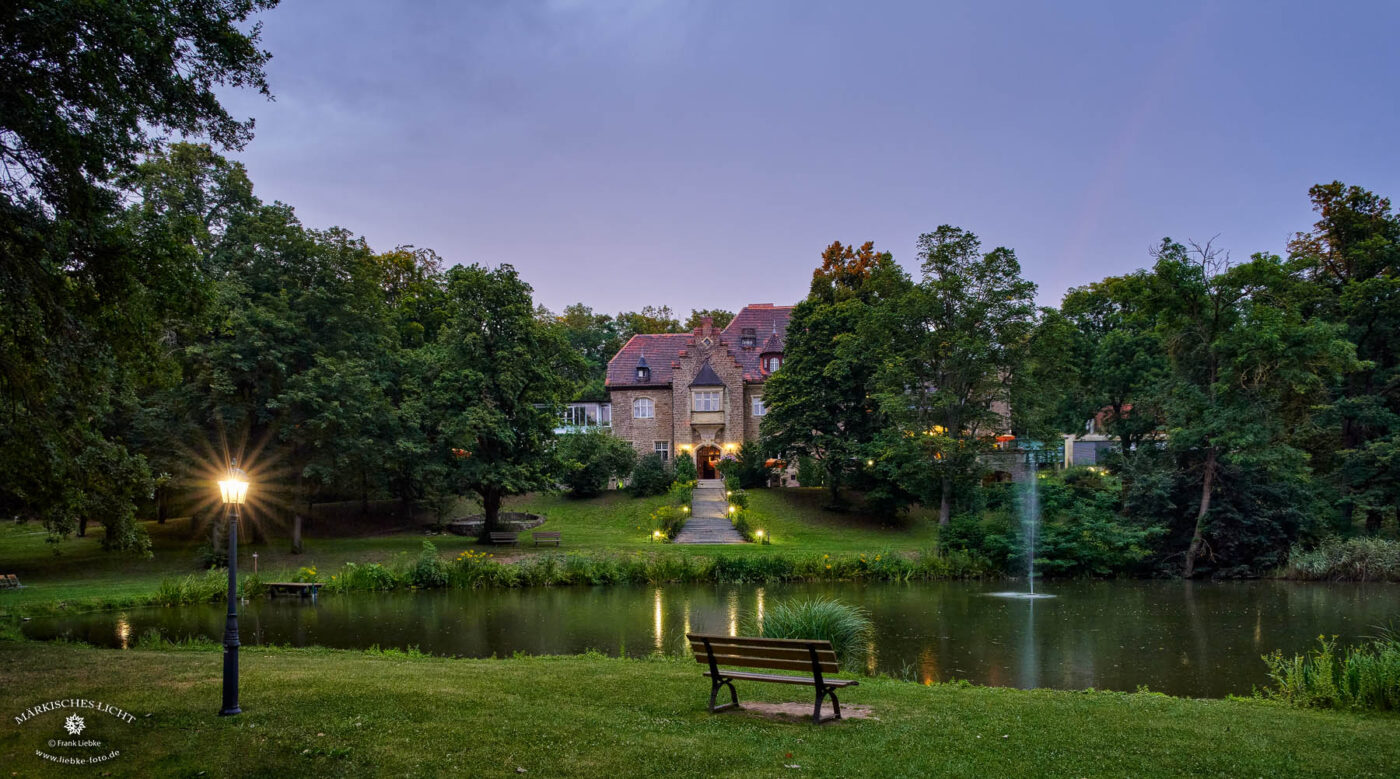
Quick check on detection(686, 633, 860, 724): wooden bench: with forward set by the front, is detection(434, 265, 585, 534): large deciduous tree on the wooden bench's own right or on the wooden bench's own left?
on the wooden bench's own left

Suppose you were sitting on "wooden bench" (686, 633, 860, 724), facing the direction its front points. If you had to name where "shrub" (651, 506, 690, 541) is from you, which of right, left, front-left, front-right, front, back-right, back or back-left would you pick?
front-left

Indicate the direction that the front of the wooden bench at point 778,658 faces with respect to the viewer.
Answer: facing away from the viewer and to the right of the viewer

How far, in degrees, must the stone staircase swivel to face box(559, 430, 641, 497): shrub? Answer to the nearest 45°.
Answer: approximately 135° to its right

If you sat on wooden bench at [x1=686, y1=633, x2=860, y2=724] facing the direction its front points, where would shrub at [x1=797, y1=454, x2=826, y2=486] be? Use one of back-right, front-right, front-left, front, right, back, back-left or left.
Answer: front-left

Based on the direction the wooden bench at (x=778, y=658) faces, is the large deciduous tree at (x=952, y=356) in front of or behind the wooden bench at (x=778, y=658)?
in front

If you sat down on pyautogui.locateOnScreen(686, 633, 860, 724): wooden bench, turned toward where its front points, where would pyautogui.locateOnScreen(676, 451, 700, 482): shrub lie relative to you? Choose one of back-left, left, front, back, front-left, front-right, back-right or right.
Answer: front-left

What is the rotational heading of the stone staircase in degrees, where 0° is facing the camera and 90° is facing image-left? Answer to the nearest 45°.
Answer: approximately 0°

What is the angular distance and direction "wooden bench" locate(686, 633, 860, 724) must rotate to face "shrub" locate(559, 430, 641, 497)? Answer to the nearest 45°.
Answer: approximately 45° to its left

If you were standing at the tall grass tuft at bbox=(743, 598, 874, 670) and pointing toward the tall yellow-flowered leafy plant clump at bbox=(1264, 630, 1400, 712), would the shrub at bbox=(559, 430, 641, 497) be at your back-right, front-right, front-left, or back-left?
back-left

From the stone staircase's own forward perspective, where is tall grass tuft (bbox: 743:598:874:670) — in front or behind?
in front

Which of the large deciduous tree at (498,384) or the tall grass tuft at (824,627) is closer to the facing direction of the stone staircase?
the tall grass tuft

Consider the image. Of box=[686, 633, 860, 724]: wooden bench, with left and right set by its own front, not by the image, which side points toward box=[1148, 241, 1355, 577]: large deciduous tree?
front

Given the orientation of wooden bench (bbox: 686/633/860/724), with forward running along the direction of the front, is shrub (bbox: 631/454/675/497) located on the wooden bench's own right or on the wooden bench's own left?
on the wooden bench's own left

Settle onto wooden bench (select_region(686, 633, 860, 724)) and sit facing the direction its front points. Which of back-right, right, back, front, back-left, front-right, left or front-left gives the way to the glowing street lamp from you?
back-left

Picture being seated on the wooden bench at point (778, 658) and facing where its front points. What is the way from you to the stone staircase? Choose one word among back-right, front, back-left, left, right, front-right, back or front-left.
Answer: front-left
